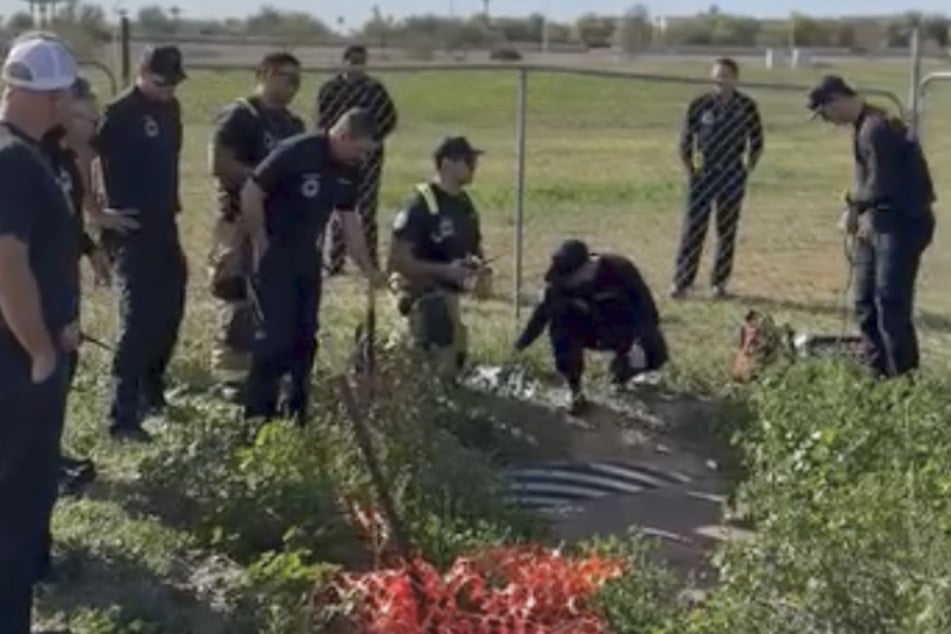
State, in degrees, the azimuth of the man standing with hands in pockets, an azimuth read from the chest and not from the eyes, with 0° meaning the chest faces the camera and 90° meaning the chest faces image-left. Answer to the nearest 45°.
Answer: approximately 0°

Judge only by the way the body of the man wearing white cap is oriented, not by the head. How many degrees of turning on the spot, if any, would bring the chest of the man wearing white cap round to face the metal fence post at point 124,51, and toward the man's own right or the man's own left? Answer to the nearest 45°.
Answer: approximately 90° to the man's own left

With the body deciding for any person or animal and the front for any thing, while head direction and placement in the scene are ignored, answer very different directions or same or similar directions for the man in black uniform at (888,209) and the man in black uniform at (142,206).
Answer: very different directions

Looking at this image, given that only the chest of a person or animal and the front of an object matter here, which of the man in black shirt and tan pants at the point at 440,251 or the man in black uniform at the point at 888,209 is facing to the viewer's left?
the man in black uniform at the point at 888,209

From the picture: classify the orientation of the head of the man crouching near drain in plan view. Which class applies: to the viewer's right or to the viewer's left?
to the viewer's left

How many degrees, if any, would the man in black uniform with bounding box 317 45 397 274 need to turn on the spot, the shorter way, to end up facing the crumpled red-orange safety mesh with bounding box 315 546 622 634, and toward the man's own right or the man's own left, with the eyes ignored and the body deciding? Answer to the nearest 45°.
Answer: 0° — they already face it

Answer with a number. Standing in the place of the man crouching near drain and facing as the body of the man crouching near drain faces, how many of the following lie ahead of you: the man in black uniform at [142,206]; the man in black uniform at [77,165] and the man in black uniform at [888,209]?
2

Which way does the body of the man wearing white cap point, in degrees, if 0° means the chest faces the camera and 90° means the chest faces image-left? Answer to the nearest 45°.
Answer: approximately 270°

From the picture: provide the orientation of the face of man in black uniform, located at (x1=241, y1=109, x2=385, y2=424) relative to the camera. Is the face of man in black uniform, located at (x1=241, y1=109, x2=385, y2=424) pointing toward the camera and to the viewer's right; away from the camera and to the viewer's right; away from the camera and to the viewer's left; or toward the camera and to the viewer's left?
toward the camera and to the viewer's right

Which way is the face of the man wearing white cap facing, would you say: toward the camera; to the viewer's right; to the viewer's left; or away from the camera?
to the viewer's right

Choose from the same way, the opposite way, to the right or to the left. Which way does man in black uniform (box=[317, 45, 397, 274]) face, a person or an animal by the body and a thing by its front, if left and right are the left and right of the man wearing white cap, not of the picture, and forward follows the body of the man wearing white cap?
to the right
